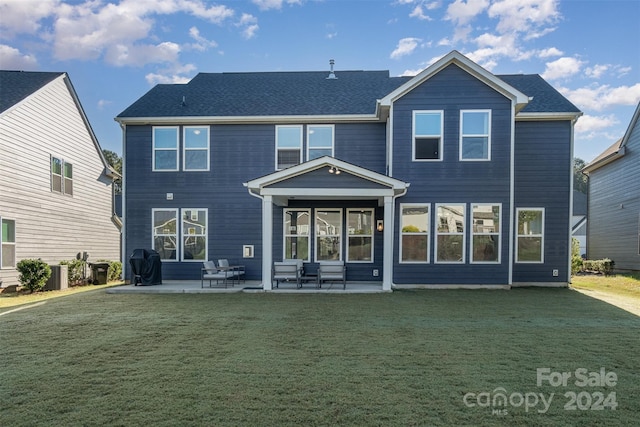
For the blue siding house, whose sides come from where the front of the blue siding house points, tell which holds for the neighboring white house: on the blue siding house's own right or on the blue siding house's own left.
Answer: on the blue siding house's own left

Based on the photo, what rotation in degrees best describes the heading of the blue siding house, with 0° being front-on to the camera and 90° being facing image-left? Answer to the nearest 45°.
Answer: approximately 180°

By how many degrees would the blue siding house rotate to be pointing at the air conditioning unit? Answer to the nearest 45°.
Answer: approximately 90° to its left

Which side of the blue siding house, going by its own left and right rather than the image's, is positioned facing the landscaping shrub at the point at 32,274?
left
